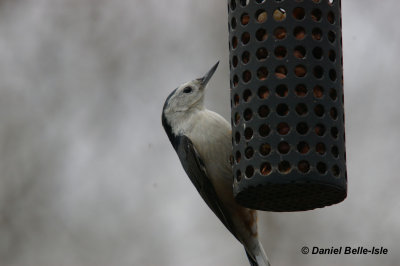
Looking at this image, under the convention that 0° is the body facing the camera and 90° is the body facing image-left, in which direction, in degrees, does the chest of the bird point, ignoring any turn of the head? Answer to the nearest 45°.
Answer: approximately 270°
